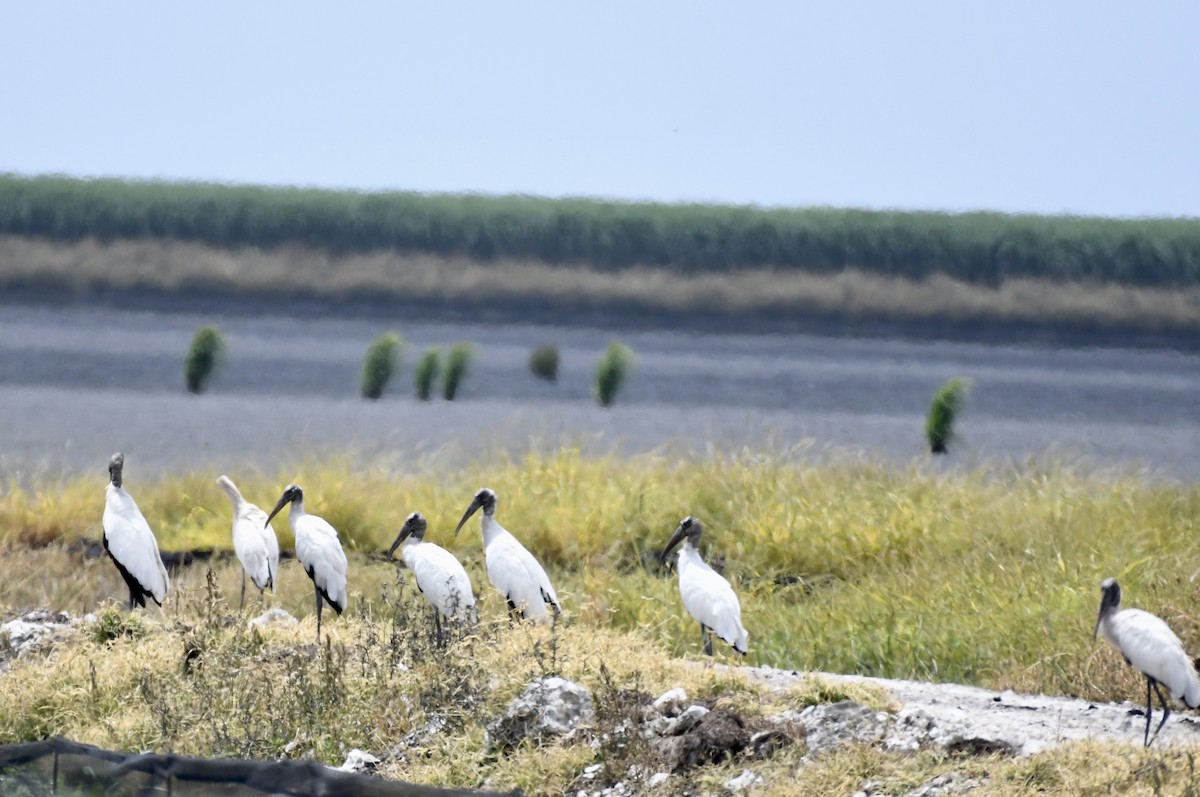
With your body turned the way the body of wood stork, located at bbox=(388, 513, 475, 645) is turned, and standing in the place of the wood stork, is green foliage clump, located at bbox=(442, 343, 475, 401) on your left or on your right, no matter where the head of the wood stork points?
on your right

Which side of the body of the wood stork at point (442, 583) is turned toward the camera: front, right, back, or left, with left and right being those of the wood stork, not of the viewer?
left

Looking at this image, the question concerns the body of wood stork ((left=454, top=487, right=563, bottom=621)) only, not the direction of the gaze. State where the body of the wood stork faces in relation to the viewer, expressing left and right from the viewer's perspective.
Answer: facing to the left of the viewer

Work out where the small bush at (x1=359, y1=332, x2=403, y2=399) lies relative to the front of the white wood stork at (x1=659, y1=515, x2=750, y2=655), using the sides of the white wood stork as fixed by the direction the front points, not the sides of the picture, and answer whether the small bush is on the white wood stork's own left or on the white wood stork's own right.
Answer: on the white wood stork's own right

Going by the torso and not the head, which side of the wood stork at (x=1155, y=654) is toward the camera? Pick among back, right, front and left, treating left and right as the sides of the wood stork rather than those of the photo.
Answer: left

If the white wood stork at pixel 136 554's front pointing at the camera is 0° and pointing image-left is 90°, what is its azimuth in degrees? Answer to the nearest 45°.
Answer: approximately 135°

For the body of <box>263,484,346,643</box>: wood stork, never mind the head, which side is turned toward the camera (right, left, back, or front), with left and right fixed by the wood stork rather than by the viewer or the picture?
left

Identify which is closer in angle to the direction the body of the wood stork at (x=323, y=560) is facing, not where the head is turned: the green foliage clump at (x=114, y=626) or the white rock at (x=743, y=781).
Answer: the green foliage clump

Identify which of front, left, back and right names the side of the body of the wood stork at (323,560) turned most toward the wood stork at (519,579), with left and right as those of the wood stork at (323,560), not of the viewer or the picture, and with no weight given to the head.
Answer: back

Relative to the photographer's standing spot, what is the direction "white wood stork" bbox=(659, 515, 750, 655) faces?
facing to the left of the viewer

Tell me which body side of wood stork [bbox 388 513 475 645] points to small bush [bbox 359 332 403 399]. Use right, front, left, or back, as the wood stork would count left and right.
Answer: right

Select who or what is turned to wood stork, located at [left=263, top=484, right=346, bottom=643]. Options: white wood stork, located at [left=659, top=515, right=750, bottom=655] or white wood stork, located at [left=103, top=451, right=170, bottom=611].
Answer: white wood stork, located at [left=659, top=515, right=750, bottom=655]
